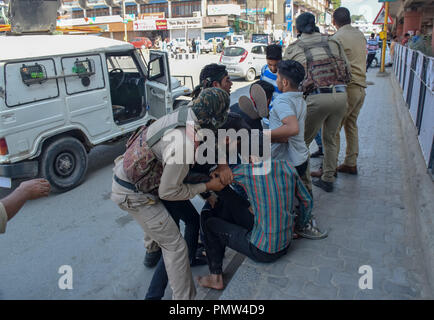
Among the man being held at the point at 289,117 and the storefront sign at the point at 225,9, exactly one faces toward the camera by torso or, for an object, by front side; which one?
the storefront sign

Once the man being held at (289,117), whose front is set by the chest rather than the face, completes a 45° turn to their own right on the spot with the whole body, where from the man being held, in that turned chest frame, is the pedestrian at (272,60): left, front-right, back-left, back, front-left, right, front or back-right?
front-right

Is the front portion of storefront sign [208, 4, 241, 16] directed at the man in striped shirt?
yes

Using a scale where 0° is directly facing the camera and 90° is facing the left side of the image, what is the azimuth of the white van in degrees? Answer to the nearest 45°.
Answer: approximately 225°

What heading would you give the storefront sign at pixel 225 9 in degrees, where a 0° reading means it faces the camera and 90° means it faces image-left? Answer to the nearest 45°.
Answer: approximately 0°

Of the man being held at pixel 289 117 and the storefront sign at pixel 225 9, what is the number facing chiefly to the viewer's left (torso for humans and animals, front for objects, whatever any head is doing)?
1

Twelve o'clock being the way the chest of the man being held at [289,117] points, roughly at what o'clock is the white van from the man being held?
The white van is roughly at 1 o'clock from the man being held.

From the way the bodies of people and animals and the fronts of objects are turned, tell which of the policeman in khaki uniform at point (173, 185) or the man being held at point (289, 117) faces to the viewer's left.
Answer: the man being held

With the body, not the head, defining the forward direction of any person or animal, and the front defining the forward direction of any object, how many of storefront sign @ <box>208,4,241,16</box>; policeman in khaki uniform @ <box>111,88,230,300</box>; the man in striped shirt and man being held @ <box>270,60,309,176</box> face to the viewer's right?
1

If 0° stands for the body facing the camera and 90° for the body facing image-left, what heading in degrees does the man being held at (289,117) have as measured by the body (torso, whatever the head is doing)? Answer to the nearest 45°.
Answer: approximately 90°

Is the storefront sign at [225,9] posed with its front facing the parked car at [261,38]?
yes

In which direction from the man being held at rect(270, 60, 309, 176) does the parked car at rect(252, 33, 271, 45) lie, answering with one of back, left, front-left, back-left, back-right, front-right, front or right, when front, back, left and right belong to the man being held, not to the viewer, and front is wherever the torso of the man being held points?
right
